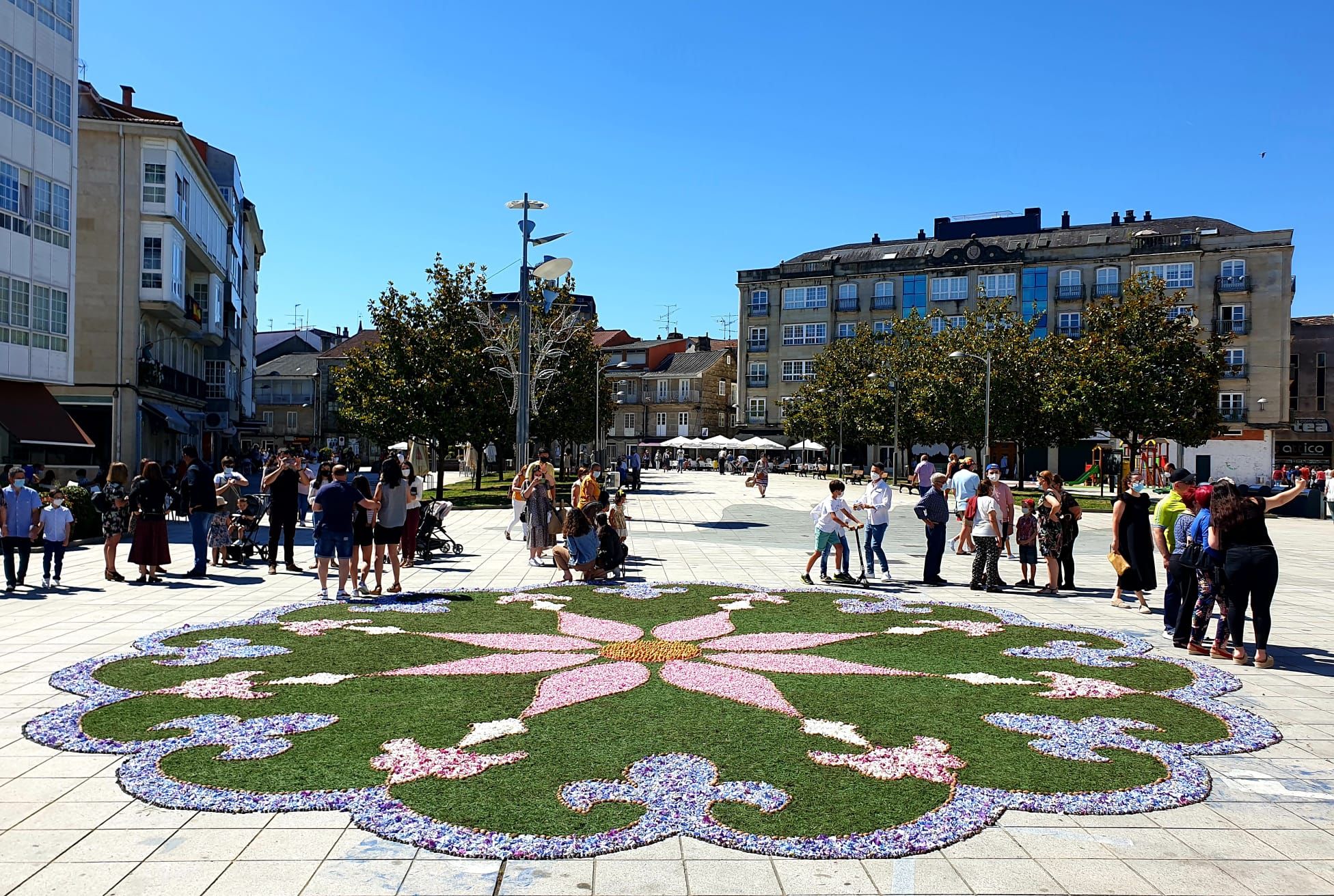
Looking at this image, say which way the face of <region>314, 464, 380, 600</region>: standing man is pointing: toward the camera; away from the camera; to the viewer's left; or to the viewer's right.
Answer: away from the camera

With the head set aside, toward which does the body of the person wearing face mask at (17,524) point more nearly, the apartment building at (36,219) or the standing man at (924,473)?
the standing man

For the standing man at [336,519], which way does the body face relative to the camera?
away from the camera

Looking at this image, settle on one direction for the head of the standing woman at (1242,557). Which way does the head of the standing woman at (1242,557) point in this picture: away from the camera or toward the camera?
away from the camera

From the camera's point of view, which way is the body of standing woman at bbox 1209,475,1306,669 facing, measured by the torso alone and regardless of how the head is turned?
away from the camera

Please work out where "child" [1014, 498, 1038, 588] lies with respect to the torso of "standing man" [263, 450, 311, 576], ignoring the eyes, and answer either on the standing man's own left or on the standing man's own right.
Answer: on the standing man's own left

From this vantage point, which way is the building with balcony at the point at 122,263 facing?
to the viewer's right

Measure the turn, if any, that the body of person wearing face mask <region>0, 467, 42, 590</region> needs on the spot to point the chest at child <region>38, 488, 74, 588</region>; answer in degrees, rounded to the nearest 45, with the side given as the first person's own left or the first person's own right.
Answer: approximately 45° to the first person's own left
